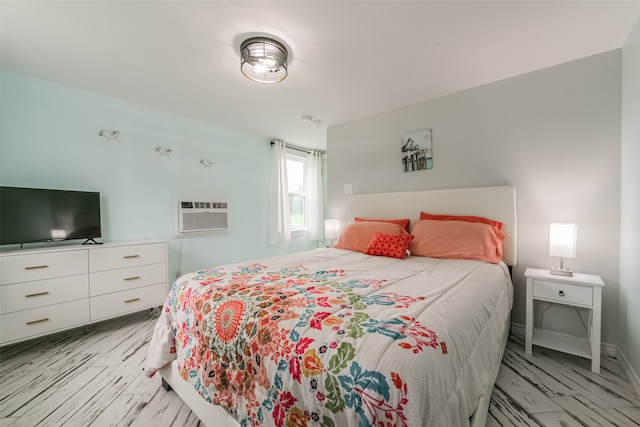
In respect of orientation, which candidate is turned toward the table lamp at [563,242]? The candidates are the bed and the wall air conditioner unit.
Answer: the wall air conditioner unit

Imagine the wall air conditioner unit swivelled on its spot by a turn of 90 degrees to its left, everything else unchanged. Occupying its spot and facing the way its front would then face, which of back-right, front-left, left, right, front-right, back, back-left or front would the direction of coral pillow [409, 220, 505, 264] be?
right

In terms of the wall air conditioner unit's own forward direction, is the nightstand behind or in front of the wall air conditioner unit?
in front

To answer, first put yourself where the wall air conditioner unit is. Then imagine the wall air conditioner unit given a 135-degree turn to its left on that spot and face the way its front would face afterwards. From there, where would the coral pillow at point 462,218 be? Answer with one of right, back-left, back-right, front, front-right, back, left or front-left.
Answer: back-right

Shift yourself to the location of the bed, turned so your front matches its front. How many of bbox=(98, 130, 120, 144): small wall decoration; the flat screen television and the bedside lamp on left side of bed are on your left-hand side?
0

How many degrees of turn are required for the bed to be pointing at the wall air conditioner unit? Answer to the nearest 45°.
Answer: approximately 90° to its right

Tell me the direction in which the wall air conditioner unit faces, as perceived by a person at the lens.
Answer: facing the viewer and to the right of the viewer

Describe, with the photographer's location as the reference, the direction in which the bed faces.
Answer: facing the viewer and to the left of the viewer

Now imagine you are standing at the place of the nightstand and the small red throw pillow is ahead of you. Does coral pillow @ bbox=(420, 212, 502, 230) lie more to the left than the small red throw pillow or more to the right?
right

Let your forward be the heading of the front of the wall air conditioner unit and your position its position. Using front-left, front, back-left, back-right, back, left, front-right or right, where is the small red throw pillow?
front

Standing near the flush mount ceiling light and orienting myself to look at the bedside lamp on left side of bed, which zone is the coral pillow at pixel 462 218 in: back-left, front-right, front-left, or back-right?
front-right

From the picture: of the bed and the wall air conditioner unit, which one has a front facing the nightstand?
the wall air conditioner unit

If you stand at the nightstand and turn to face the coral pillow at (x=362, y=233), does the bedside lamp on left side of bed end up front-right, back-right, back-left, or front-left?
front-right

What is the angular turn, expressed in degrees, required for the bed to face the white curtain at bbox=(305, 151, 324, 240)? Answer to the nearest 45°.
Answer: approximately 135° to its right

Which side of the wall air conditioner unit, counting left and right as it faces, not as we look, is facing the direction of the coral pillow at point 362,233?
front

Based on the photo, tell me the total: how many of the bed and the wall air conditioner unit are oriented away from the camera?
0
